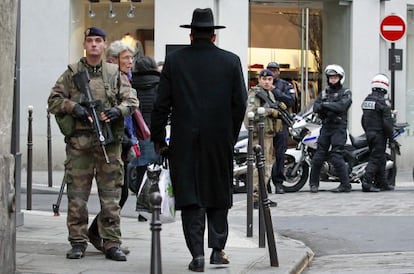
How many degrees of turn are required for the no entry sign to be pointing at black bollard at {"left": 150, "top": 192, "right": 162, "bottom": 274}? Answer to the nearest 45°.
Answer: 0° — it already faces it

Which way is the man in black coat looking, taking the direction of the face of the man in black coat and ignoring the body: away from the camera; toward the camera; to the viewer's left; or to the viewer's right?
away from the camera

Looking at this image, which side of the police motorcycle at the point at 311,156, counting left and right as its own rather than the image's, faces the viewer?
left

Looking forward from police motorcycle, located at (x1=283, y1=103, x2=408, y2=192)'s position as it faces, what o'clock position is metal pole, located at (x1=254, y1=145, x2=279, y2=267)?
The metal pole is roughly at 9 o'clock from the police motorcycle.

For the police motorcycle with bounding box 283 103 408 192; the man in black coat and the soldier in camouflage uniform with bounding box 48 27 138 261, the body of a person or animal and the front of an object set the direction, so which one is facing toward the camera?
the soldier in camouflage uniform

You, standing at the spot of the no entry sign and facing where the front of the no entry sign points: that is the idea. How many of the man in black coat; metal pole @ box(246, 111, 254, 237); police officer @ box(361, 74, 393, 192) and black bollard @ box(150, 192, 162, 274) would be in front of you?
4

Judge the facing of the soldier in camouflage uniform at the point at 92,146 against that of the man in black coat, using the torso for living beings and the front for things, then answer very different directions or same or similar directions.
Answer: very different directions

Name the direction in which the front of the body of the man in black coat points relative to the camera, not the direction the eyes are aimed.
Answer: away from the camera

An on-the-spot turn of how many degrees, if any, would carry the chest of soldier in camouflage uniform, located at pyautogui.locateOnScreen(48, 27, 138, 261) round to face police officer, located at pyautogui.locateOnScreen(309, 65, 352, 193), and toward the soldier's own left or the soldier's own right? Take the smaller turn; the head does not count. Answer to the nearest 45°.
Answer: approximately 135° to the soldier's own left

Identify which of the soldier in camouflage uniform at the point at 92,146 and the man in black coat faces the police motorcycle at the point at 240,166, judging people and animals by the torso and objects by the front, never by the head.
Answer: the man in black coat

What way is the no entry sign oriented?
toward the camera

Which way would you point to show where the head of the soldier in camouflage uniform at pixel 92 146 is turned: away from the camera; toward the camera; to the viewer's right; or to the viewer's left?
toward the camera

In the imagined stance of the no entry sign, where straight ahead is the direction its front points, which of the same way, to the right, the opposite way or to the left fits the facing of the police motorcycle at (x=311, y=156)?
to the right

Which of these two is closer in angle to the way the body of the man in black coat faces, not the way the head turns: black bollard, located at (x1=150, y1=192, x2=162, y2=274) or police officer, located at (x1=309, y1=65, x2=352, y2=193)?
the police officer

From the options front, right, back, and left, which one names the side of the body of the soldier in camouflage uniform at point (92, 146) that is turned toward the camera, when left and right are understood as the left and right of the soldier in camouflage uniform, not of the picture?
front
